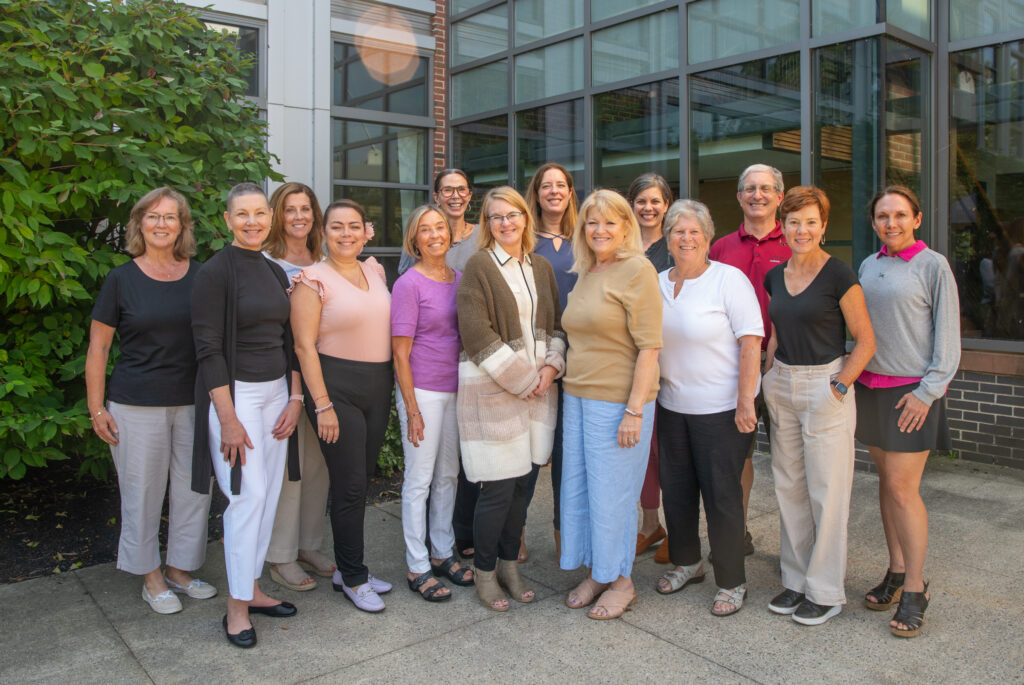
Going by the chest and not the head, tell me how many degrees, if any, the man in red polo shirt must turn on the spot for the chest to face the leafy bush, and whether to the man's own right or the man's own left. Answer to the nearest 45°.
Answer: approximately 90° to the man's own right

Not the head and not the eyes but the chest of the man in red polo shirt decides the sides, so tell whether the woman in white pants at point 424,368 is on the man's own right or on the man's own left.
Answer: on the man's own right

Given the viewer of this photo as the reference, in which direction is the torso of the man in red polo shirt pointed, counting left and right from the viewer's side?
facing the viewer

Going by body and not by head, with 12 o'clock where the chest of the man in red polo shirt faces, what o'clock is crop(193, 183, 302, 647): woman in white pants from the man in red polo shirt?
The woman in white pants is roughly at 2 o'clock from the man in red polo shirt.

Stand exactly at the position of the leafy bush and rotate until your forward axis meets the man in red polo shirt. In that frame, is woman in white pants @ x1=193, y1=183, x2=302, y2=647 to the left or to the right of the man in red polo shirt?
right
